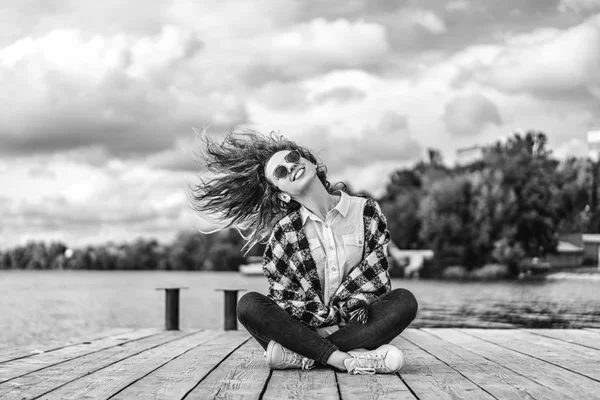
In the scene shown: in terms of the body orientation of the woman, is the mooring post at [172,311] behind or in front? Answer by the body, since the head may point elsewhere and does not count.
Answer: behind

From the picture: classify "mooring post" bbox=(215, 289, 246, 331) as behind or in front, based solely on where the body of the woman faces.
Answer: behind

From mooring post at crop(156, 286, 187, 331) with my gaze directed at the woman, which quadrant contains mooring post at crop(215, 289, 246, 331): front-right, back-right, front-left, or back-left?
front-left

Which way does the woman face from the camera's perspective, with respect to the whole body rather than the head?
toward the camera
